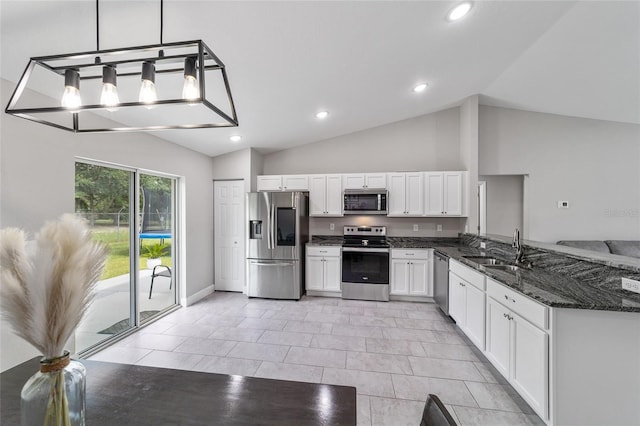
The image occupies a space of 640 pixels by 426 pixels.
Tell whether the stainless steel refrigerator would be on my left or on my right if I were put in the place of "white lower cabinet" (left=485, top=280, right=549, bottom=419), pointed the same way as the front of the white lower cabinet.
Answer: on my right

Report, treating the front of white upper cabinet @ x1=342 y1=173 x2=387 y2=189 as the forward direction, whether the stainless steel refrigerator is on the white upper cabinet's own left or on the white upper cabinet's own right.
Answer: on the white upper cabinet's own right

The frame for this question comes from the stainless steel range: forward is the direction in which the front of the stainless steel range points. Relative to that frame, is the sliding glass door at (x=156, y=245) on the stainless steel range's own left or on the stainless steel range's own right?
on the stainless steel range's own right

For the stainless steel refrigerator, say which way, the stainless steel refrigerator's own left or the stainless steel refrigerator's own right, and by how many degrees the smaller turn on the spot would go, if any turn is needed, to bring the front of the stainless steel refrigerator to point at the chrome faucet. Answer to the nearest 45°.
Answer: approximately 45° to the stainless steel refrigerator's own left

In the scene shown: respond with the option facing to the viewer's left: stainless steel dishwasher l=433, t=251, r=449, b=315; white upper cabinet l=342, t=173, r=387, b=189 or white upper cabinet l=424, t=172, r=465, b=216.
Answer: the stainless steel dishwasher

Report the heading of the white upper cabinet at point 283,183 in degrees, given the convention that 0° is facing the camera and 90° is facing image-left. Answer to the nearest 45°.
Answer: approximately 0°

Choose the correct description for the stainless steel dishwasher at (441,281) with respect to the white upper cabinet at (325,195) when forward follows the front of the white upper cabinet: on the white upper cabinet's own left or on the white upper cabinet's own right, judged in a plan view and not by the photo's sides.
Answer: on the white upper cabinet's own left

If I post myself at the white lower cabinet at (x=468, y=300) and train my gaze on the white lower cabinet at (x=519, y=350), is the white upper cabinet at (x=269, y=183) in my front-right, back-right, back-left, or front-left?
back-right

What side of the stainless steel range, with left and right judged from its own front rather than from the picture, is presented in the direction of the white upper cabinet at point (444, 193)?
left
